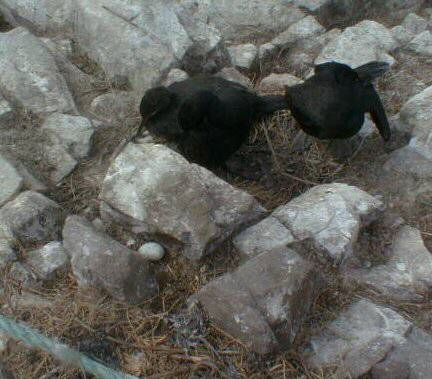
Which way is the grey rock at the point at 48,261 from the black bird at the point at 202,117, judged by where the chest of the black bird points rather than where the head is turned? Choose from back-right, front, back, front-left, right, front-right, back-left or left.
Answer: front-left

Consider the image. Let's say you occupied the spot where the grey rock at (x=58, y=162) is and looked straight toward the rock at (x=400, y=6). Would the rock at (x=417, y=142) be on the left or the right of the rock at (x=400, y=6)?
right

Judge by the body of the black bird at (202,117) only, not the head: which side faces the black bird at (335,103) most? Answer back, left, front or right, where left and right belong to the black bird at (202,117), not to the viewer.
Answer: back

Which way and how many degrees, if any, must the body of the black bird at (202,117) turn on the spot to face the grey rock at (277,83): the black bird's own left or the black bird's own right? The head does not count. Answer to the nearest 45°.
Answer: approximately 135° to the black bird's own right

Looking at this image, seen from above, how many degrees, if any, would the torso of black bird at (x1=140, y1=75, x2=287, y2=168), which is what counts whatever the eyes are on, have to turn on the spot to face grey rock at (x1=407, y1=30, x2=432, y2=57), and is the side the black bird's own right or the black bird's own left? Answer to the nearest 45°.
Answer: approximately 135° to the black bird's own right

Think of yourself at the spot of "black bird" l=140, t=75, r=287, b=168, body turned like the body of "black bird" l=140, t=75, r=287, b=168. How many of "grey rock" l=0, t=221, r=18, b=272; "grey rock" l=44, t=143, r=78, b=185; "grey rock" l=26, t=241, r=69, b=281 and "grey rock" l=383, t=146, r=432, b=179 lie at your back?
1

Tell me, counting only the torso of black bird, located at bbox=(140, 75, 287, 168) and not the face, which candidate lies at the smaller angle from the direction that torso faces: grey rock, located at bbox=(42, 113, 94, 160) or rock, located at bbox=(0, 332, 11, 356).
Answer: the grey rock

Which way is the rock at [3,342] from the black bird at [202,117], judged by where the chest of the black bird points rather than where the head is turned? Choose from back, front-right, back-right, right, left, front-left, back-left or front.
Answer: front-left

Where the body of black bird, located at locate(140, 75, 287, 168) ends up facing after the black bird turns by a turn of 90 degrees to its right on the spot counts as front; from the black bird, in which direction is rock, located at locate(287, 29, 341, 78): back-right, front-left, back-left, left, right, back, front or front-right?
front-right

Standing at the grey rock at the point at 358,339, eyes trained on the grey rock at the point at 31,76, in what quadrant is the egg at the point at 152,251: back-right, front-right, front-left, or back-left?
front-left

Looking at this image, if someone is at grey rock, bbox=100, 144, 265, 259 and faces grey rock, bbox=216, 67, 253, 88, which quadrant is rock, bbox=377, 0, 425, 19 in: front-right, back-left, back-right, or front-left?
front-right

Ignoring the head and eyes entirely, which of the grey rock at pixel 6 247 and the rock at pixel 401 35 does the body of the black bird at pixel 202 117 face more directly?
the grey rock

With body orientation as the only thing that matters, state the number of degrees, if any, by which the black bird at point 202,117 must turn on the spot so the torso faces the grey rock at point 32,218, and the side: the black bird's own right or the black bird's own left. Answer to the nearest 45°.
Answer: approximately 45° to the black bird's own left

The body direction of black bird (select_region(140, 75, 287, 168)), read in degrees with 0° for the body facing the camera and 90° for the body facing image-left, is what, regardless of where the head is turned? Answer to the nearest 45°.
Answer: approximately 90°

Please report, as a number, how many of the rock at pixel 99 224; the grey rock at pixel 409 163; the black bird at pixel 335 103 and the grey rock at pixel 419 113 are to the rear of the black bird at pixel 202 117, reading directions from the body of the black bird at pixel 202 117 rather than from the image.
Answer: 3

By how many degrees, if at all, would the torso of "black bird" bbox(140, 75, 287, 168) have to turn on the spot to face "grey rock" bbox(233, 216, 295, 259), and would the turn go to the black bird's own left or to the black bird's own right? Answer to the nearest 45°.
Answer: approximately 90° to the black bird's own left

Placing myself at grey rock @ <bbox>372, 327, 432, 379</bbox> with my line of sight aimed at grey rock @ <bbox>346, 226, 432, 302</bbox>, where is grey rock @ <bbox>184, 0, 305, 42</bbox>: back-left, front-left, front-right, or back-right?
front-left

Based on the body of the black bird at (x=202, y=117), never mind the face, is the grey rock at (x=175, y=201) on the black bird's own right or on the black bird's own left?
on the black bird's own left
